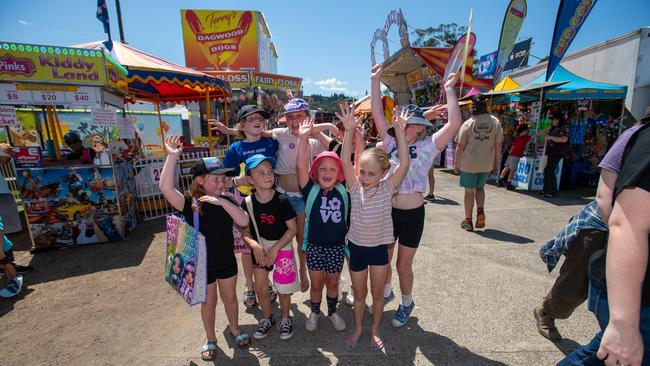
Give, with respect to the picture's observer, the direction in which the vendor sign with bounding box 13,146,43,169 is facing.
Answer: facing the viewer

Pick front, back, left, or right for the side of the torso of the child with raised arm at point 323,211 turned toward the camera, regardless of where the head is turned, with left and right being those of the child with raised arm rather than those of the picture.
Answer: front

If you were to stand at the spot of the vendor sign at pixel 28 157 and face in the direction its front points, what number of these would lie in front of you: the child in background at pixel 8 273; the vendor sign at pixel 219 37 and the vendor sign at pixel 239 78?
1

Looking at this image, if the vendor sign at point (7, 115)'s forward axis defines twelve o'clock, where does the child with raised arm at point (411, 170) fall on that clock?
The child with raised arm is roughly at 11 o'clock from the vendor sign.

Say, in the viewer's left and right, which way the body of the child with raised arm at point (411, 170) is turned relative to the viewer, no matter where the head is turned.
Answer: facing the viewer and to the left of the viewer

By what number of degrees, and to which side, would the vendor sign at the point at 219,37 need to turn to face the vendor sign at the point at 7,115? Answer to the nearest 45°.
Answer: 0° — it already faces it

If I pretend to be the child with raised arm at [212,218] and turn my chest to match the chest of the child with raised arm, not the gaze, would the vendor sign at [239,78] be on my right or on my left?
on my left

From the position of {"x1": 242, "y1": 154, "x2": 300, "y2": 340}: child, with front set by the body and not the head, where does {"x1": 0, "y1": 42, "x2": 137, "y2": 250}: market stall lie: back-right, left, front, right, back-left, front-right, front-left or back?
back-right

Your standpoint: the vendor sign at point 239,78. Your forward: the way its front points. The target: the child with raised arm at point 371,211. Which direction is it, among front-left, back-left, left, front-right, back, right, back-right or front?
front

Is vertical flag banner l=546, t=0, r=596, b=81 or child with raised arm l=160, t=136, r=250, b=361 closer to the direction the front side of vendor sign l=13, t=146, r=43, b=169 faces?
the child with raised arm
